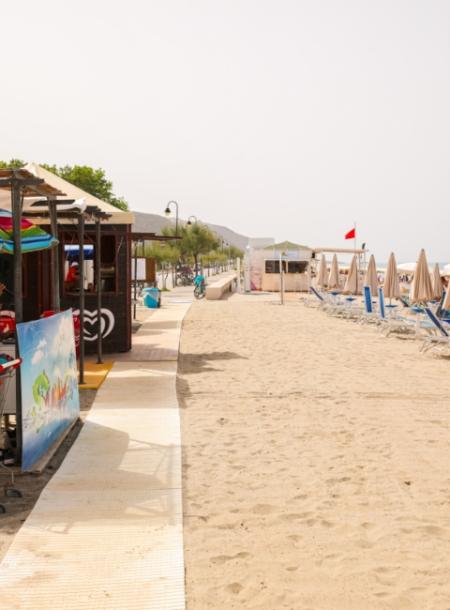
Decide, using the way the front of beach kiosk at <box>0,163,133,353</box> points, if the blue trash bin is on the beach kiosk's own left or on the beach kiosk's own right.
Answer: on the beach kiosk's own left

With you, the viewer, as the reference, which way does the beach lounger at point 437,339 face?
facing to the right of the viewer

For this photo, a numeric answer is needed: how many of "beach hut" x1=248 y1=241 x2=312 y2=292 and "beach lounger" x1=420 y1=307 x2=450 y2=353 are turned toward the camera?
1

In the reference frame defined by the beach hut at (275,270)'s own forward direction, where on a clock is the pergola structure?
The pergola structure is roughly at 12 o'clock from the beach hut.

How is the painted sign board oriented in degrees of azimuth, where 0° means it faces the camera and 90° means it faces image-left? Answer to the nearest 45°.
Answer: approximately 315°

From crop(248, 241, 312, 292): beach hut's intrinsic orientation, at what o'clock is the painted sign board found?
The painted sign board is roughly at 12 o'clock from the beach hut.

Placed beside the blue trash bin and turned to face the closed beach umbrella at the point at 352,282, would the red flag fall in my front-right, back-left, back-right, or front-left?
front-left

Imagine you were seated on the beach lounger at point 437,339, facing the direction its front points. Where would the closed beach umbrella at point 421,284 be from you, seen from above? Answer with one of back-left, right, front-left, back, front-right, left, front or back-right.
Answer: left

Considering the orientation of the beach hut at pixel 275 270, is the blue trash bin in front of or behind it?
in front

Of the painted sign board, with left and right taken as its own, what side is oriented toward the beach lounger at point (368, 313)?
left

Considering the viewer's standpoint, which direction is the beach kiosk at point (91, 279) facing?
facing the viewer and to the right of the viewer

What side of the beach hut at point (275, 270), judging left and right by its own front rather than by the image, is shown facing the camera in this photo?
front

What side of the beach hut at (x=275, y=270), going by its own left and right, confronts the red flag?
left

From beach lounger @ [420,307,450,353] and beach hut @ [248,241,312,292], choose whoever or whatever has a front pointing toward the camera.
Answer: the beach hut
